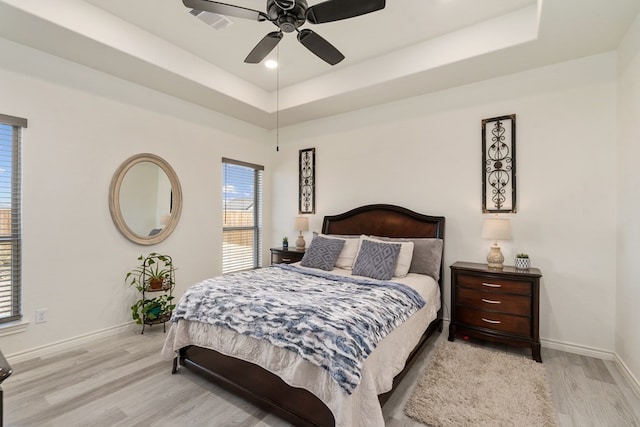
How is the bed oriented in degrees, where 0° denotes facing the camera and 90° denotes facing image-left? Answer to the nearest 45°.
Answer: approximately 45°

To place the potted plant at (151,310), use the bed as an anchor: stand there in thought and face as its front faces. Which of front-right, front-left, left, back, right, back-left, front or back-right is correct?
right

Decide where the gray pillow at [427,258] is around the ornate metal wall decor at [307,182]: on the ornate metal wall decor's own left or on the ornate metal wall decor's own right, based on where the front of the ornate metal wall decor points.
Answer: on the ornate metal wall decor's own left

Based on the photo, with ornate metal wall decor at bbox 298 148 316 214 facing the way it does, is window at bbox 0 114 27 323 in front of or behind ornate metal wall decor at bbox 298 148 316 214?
in front

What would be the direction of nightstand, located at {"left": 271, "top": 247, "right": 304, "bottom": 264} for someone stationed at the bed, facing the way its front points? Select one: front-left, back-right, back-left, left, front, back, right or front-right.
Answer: back-right

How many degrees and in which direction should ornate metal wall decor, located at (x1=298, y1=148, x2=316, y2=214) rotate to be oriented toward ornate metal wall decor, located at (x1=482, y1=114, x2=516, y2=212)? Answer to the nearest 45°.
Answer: approximately 90° to its left

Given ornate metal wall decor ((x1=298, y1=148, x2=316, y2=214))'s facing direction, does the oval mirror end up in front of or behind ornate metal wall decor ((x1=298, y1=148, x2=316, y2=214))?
in front

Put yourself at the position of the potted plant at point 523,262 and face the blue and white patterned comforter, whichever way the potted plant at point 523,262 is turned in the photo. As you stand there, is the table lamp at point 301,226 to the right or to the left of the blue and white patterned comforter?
right

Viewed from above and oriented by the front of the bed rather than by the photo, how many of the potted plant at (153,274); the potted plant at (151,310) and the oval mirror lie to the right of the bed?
3

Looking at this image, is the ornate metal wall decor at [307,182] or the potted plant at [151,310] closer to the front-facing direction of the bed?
the potted plant

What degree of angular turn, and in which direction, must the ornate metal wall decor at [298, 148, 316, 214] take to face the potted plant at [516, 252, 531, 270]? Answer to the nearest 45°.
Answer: approximately 90° to its left

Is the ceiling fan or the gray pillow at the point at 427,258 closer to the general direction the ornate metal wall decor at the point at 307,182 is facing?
the ceiling fan

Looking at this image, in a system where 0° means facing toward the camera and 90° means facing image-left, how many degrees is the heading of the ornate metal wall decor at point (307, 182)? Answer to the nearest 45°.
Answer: approximately 45°
